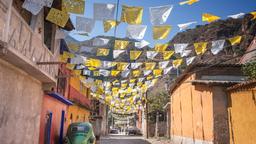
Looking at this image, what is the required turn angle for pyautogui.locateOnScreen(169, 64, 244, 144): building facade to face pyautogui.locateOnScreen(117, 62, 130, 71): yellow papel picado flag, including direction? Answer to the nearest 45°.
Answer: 0° — it already faces it

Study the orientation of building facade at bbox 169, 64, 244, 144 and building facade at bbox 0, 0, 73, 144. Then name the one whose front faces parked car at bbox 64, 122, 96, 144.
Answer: building facade at bbox 169, 64, 244, 144

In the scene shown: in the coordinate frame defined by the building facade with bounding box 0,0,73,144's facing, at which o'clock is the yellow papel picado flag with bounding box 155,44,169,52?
The yellow papel picado flag is roughly at 10 o'clock from the building facade.

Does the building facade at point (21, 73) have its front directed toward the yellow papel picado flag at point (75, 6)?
yes

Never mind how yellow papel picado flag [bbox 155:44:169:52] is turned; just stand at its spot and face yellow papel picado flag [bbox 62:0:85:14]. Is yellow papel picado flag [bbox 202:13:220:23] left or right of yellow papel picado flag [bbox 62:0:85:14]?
left

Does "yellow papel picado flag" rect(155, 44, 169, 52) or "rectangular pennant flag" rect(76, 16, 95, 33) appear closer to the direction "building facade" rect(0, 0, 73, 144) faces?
the rectangular pennant flag

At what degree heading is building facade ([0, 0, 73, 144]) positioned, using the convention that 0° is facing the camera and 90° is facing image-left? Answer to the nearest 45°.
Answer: approximately 315°
